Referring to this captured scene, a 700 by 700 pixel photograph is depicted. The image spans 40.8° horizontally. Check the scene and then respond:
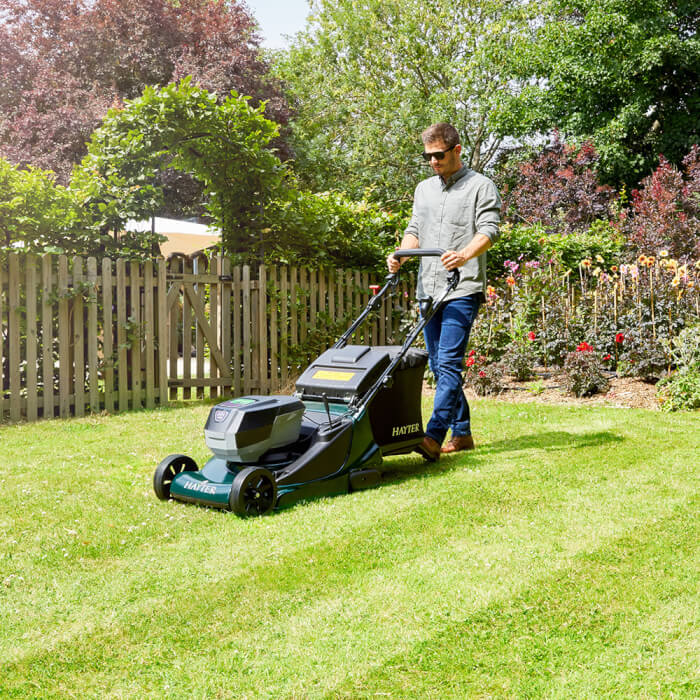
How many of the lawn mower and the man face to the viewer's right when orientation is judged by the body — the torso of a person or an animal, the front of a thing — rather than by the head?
0

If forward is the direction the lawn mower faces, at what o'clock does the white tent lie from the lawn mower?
The white tent is roughly at 4 o'clock from the lawn mower.

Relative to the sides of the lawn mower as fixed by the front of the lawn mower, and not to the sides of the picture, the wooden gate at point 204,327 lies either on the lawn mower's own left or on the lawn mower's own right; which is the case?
on the lawn mower's own right

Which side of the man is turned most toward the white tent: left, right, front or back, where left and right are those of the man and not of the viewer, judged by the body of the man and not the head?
right

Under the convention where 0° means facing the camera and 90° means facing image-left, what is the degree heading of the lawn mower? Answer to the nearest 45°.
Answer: approximately 45°

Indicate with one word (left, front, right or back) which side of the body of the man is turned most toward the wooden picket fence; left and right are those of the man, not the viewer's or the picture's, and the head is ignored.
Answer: right

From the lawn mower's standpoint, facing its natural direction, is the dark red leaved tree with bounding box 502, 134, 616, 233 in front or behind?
behind

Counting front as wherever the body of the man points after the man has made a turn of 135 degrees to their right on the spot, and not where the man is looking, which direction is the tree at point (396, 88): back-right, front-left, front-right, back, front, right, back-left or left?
front

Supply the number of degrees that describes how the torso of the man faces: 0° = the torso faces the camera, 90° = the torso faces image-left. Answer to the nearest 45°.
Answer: approximately 45°

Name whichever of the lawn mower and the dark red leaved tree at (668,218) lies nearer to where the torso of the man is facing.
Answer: the lawn mower

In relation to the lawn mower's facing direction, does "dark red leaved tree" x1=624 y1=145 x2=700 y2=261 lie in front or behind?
behind
